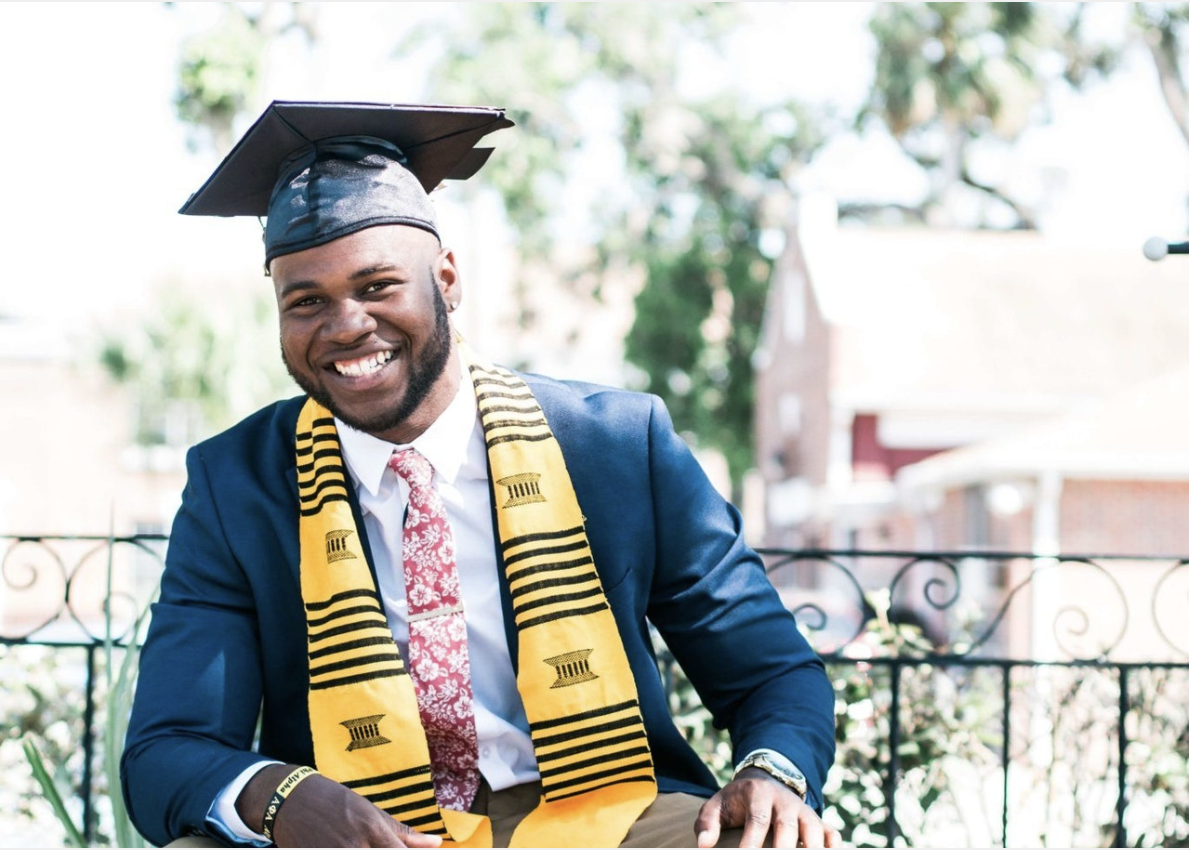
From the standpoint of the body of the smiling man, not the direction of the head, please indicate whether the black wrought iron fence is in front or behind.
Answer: behind

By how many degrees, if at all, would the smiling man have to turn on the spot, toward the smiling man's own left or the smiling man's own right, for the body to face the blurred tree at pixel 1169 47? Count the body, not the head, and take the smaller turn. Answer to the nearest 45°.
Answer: approximately 135° to the smiling man's own left

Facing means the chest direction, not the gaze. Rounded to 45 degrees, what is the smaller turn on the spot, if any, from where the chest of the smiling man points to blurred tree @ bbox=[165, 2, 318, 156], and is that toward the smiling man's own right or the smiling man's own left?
approximately 180°

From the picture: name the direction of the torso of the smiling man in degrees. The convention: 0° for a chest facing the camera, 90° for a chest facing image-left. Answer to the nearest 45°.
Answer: approximately 0°

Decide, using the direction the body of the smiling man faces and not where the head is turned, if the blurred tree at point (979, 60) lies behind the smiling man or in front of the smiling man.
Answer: behind

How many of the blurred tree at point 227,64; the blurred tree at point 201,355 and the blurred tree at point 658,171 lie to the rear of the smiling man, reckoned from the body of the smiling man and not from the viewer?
3

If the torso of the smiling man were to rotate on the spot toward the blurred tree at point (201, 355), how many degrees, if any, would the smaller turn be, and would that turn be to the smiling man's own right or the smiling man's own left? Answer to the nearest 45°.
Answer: approximately 180°

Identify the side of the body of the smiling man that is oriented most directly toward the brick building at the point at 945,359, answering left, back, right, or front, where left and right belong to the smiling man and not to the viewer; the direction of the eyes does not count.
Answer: back
